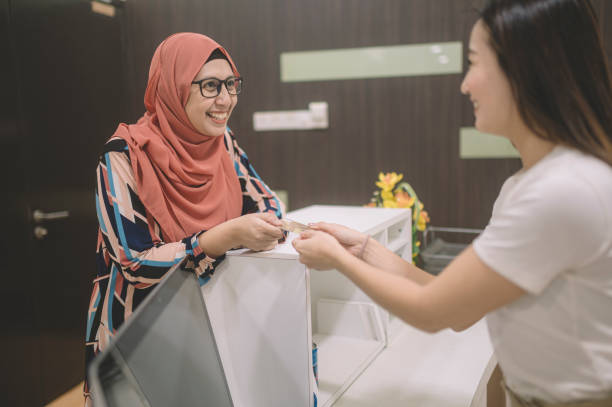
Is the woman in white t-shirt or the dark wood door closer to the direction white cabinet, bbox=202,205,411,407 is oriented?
the woman in white t-shirt

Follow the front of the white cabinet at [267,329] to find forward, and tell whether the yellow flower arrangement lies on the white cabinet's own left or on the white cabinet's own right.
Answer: on the white cabinet's own left

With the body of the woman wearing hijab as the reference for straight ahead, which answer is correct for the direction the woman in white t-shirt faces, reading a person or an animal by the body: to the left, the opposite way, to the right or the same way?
the opposite way

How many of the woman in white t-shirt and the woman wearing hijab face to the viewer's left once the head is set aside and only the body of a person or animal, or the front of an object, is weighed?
1

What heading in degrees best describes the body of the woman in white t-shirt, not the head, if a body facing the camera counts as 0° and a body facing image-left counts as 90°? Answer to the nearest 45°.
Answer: approximately 90°

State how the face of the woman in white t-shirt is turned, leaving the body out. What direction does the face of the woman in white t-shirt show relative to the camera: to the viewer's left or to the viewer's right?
to the viewer's left

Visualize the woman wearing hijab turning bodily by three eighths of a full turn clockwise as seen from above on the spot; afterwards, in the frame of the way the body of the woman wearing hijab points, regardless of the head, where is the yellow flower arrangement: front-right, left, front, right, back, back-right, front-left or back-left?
back-right

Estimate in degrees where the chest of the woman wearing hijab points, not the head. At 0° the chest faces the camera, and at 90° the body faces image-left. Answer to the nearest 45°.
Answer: approximately 315°
